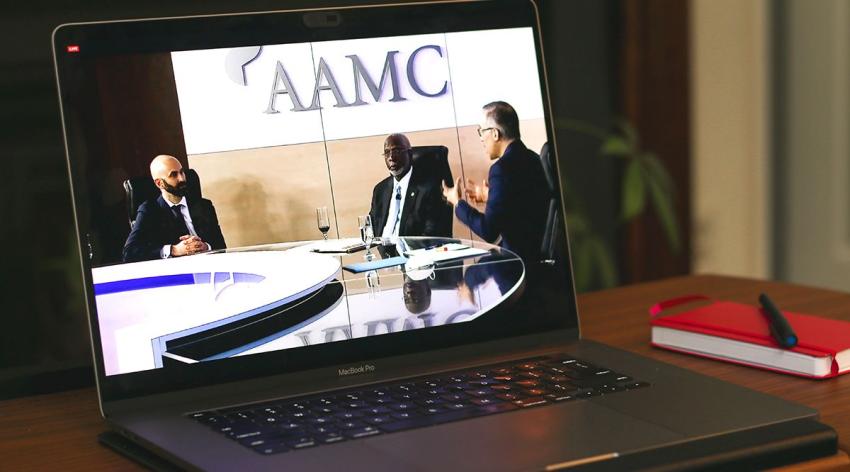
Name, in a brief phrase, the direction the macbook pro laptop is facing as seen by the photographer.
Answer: facing the viewer and to the right of the viewer

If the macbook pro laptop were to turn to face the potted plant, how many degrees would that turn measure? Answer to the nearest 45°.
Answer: approximately 135° to its left
